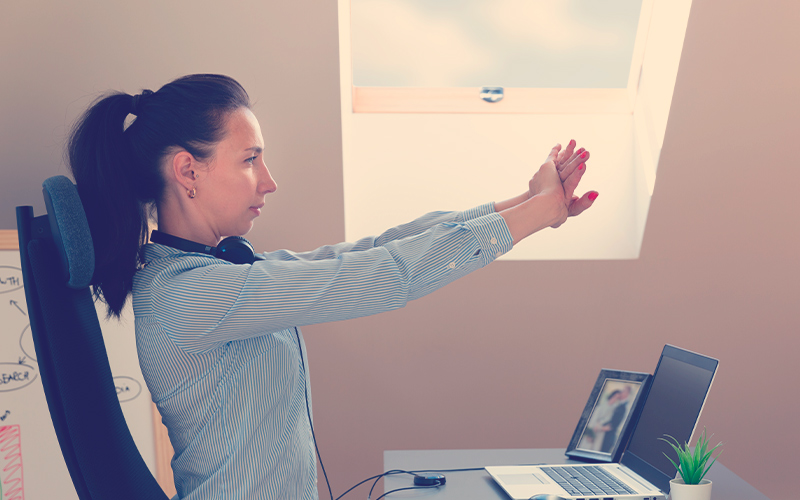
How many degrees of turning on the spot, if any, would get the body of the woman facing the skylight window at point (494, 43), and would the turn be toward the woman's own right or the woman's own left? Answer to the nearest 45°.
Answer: approximately 45° to the woman's own left

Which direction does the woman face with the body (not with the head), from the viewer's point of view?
to the viewer's right

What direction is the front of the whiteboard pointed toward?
toward the camera

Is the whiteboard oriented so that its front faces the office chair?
yes

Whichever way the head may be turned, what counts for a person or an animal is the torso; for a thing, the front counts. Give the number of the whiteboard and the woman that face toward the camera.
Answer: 1

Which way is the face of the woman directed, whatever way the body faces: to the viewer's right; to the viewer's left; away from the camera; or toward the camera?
to the viewer's right

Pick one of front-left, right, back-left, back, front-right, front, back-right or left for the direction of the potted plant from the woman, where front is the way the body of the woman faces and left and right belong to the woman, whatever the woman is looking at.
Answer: front

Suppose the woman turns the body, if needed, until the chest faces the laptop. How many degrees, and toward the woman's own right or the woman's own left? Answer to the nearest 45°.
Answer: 0° — they already face it

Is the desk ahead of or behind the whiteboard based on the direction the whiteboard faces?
ahead
